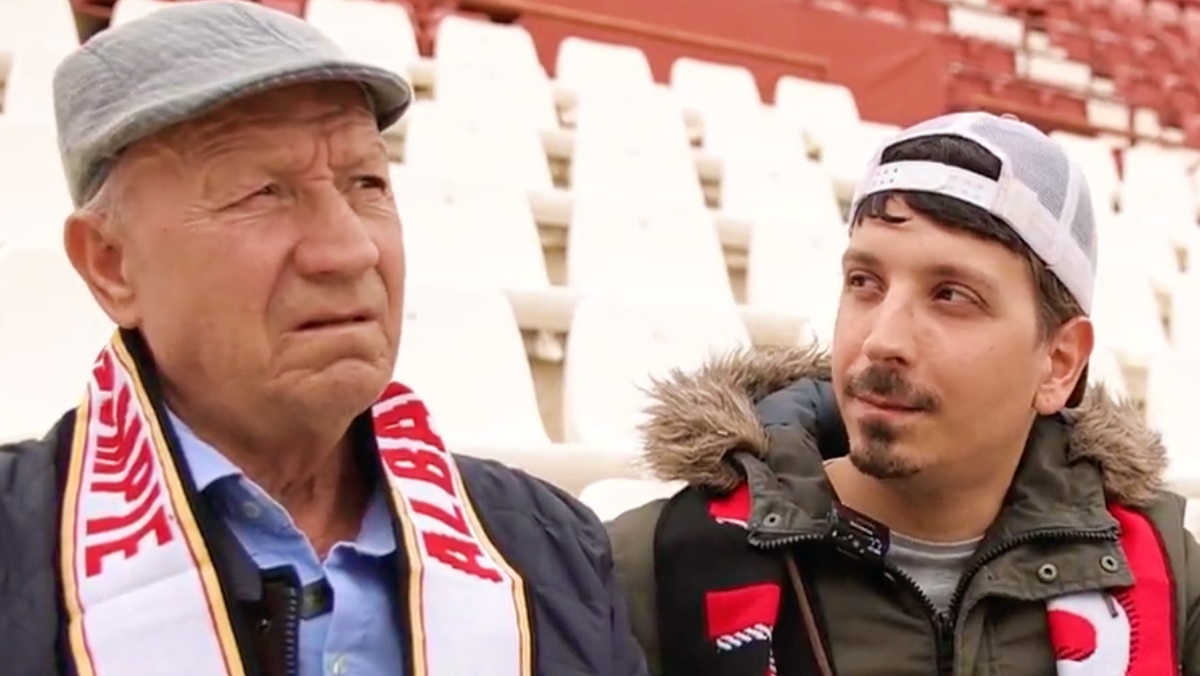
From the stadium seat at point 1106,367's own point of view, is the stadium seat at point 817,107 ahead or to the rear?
to the rear

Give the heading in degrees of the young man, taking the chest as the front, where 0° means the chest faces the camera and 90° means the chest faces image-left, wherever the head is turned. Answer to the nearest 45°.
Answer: approximately 0°

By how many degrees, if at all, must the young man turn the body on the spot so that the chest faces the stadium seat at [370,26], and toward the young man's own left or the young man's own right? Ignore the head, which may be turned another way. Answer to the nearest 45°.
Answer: approximately 135° to the young man's own right

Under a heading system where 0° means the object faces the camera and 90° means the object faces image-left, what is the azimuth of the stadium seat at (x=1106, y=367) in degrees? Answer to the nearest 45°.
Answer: approximately 315°

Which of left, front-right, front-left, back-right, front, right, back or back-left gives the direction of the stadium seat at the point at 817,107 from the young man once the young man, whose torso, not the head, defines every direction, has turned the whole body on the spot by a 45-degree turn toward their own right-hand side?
back-right

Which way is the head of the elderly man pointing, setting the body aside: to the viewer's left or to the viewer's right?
to the viewer's right
